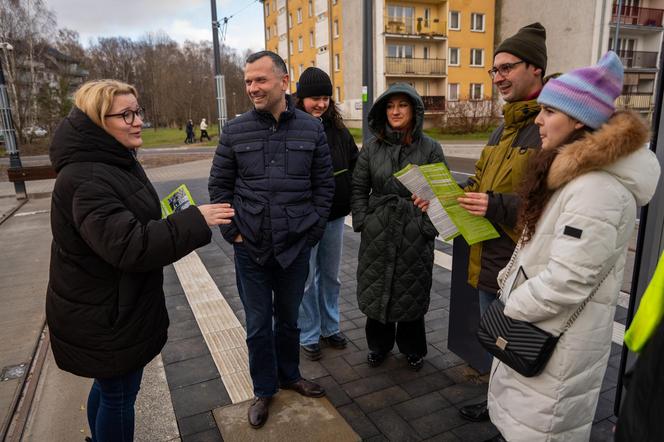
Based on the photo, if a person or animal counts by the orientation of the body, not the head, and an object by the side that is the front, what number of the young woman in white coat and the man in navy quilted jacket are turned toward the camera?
1

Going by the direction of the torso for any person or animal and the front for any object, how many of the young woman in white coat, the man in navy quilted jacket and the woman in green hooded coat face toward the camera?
2

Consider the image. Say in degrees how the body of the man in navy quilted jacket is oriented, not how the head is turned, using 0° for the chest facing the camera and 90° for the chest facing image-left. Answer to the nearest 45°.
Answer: approximately 0°

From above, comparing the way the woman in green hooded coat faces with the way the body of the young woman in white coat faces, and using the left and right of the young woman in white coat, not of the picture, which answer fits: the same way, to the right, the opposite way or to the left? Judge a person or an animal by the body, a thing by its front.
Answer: to the left

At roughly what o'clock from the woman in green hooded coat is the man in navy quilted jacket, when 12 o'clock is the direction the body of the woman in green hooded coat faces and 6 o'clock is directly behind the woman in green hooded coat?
The man in navy quilted jacket is roughly at 2 o'clock from the woman in green hooded coat.

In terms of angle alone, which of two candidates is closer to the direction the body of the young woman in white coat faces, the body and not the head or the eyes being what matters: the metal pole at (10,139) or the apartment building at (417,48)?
the metal pole

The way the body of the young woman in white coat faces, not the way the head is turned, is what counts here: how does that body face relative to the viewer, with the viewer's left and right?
facing to the left of the viewer

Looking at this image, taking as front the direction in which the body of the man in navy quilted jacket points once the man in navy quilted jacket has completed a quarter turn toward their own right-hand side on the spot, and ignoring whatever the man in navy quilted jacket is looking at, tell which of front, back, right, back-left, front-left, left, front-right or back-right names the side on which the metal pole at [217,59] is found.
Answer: right

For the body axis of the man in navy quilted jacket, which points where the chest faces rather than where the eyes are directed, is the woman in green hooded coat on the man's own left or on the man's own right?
on the man's own left

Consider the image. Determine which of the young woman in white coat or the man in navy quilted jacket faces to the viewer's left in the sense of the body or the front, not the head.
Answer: the young woman in white coat

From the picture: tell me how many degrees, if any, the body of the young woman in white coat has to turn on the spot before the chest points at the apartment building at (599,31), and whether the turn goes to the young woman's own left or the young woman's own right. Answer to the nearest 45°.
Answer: approximately 90° to the young woman's own right
